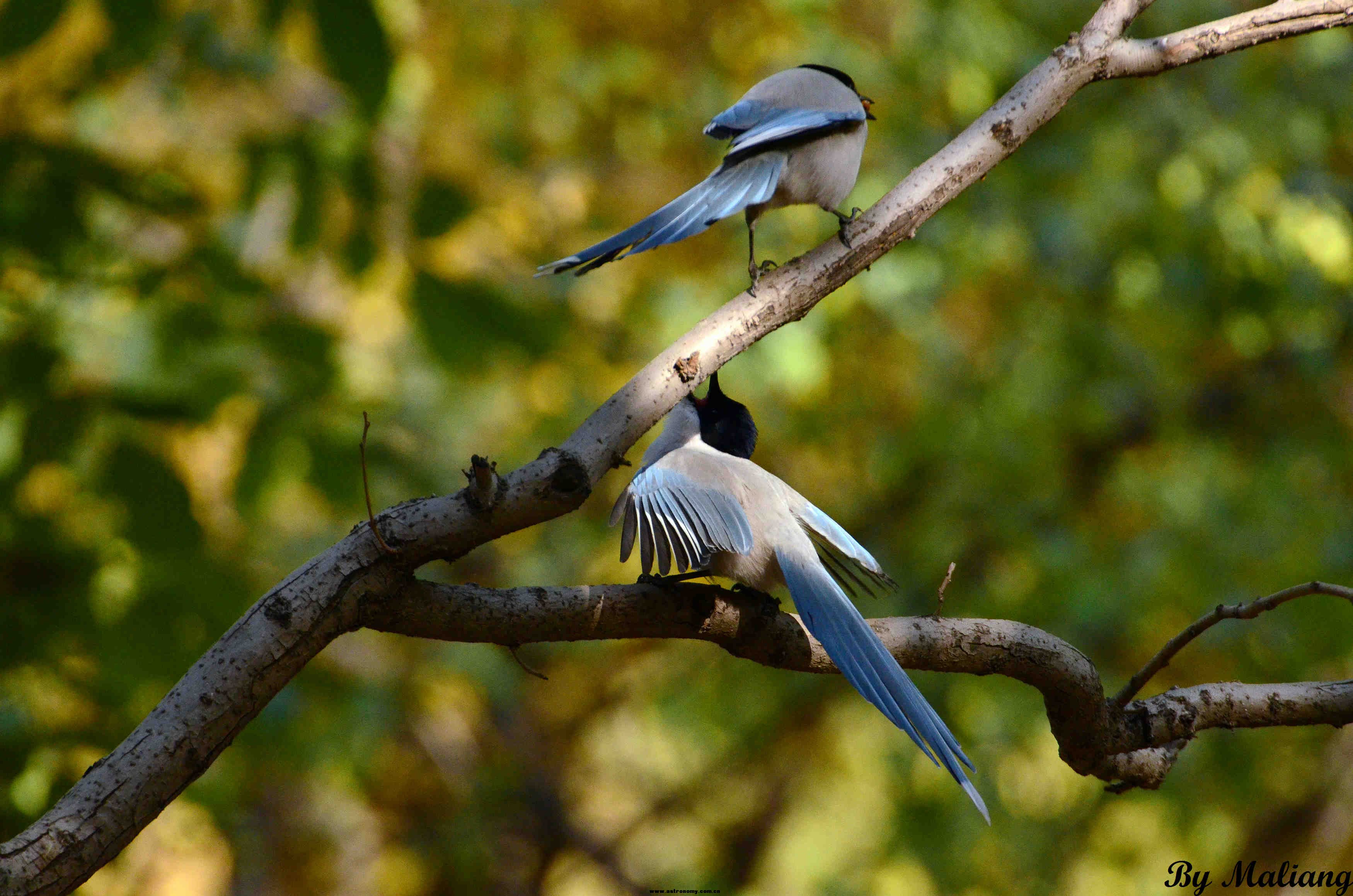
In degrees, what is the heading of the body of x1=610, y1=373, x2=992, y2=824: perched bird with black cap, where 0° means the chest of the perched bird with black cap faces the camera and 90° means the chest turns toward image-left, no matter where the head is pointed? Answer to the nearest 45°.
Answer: approximately 135°
